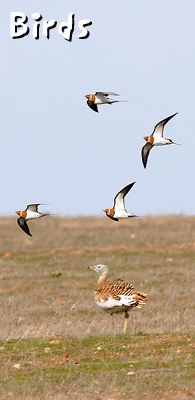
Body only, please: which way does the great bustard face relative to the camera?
to the viewer's left

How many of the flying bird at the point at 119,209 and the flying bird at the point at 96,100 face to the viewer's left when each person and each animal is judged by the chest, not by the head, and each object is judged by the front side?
2

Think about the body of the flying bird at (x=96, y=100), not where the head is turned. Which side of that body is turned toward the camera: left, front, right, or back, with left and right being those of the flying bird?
left

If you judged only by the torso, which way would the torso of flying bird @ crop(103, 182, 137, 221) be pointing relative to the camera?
to the viewer's left
